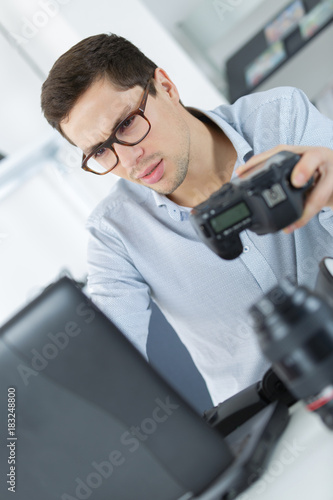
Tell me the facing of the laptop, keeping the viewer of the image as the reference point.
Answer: facing away from the viewer and to the right of the viewer
